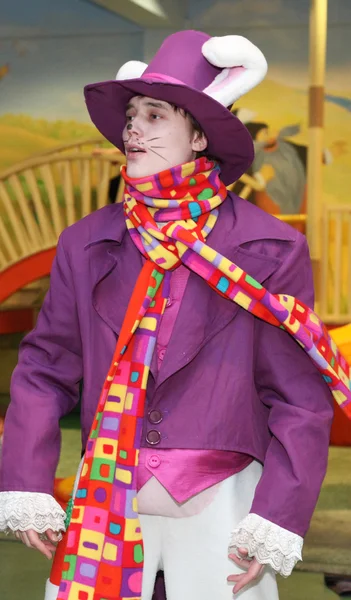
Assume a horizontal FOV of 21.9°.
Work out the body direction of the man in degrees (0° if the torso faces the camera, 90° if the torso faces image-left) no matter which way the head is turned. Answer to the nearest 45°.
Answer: approximately 45°

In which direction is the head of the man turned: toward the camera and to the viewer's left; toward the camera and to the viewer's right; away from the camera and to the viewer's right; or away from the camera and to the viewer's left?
toward the camera and to the viewer's left
